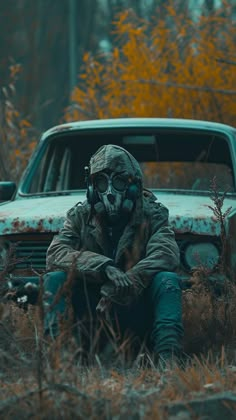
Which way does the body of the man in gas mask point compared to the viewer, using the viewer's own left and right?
facing the viewer

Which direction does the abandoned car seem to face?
toward the camera

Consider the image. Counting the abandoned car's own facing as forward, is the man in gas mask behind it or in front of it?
in front

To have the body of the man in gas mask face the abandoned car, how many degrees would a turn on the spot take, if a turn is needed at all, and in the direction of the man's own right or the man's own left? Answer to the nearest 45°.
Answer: approximately 180°

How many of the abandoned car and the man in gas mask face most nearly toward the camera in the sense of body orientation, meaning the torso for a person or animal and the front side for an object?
2
